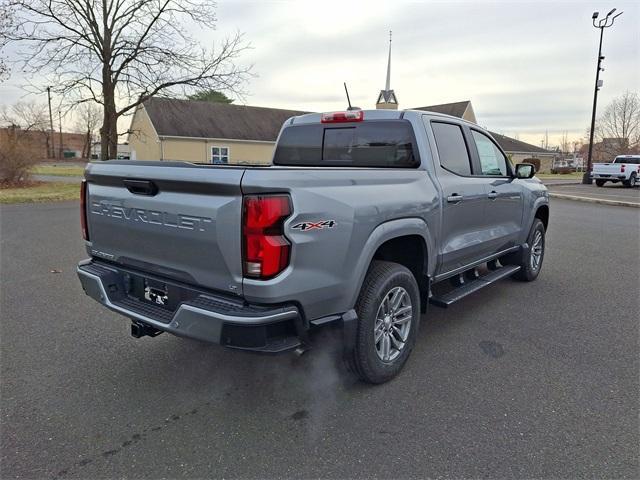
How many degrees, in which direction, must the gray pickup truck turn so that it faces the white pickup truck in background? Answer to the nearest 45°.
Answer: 0° — it already faces it

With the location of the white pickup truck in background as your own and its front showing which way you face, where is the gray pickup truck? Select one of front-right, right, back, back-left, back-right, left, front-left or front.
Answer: back-right

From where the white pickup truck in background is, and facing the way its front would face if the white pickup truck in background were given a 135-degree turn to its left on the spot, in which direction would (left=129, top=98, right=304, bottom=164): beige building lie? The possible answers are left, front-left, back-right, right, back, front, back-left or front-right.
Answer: front

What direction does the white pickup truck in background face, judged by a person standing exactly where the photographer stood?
facing away from the viewer and to the right of the viewer

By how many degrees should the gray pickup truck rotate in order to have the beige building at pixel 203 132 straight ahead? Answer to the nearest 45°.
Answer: approximately 45° to its left

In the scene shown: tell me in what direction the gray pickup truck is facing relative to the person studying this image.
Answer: facing away from the viewer and to the right of the viewer
